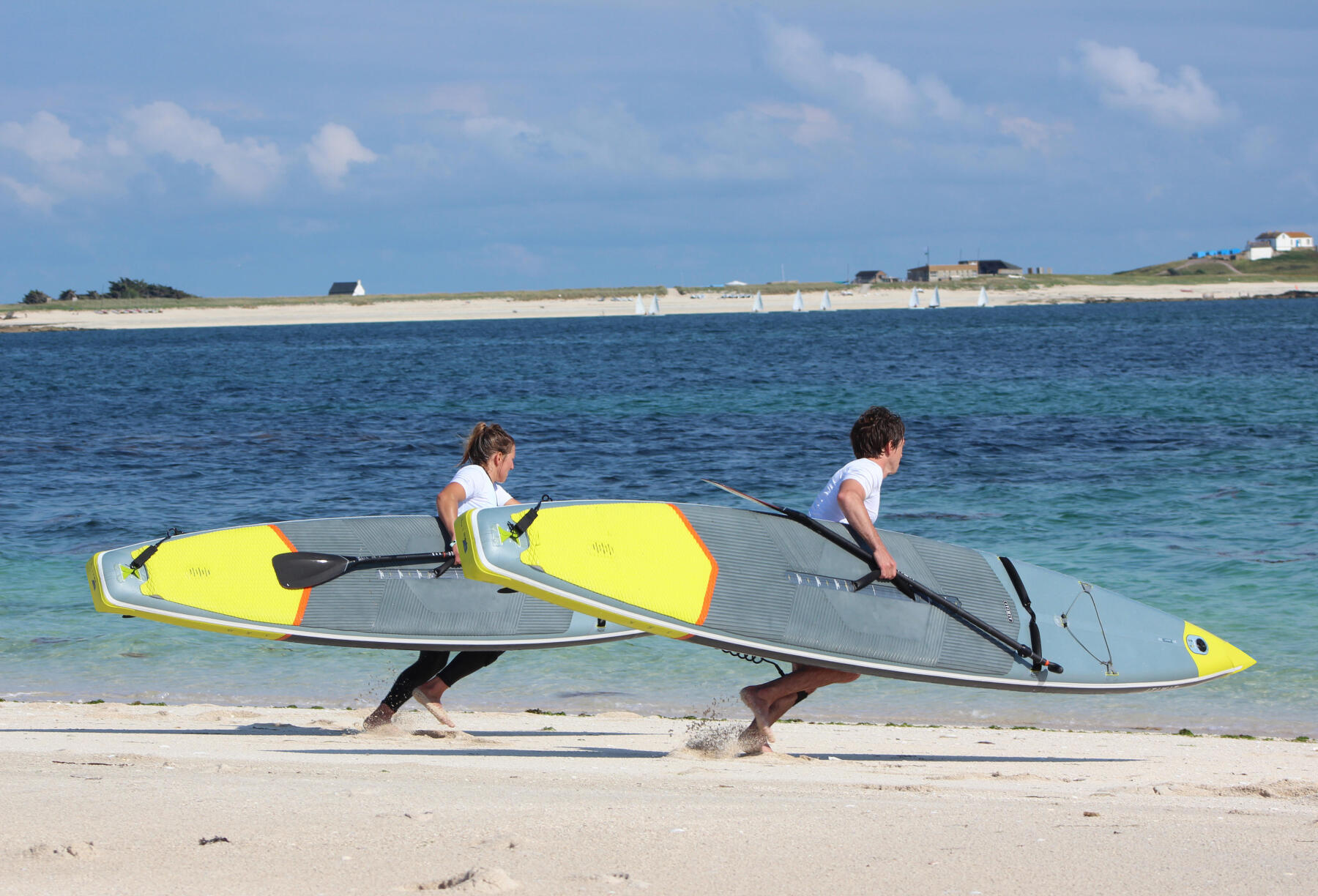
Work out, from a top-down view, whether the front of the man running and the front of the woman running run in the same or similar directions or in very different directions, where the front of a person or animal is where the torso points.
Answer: same or similar directions

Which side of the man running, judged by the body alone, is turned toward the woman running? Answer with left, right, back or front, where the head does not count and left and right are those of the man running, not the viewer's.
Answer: back

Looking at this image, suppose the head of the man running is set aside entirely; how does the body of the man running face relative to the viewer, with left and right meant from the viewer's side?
facing to the right of the viewer

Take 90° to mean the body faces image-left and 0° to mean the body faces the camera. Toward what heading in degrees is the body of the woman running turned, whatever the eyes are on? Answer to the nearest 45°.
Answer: approximately 270°

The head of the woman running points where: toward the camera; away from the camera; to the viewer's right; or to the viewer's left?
to the viewer's right

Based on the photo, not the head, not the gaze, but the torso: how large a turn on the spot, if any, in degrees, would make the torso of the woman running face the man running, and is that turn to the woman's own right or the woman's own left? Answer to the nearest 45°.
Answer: approximately 45° to the woman's own right

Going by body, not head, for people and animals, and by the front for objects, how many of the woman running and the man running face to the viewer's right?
2
